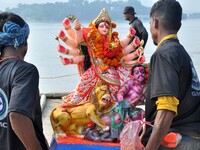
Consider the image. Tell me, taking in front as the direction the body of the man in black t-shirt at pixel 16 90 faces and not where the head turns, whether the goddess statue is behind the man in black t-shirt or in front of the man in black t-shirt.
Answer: in front

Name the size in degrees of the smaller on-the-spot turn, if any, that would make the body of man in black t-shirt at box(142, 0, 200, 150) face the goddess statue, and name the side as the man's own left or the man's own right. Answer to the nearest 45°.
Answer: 0° — they already face it

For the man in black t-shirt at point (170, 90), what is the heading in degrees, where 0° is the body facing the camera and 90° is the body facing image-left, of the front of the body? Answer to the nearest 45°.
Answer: approximately 135°

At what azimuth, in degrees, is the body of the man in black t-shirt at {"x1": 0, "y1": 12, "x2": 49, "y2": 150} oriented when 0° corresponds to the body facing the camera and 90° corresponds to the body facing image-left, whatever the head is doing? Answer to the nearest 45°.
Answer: approximately 225°

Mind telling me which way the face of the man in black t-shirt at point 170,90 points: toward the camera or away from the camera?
away from the camera

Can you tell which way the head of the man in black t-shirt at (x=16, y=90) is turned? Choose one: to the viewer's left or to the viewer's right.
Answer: to the viewer's right

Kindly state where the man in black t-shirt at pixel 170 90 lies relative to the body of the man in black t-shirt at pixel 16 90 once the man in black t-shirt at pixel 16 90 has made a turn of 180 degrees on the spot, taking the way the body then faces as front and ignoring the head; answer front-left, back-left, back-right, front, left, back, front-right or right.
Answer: back-left
